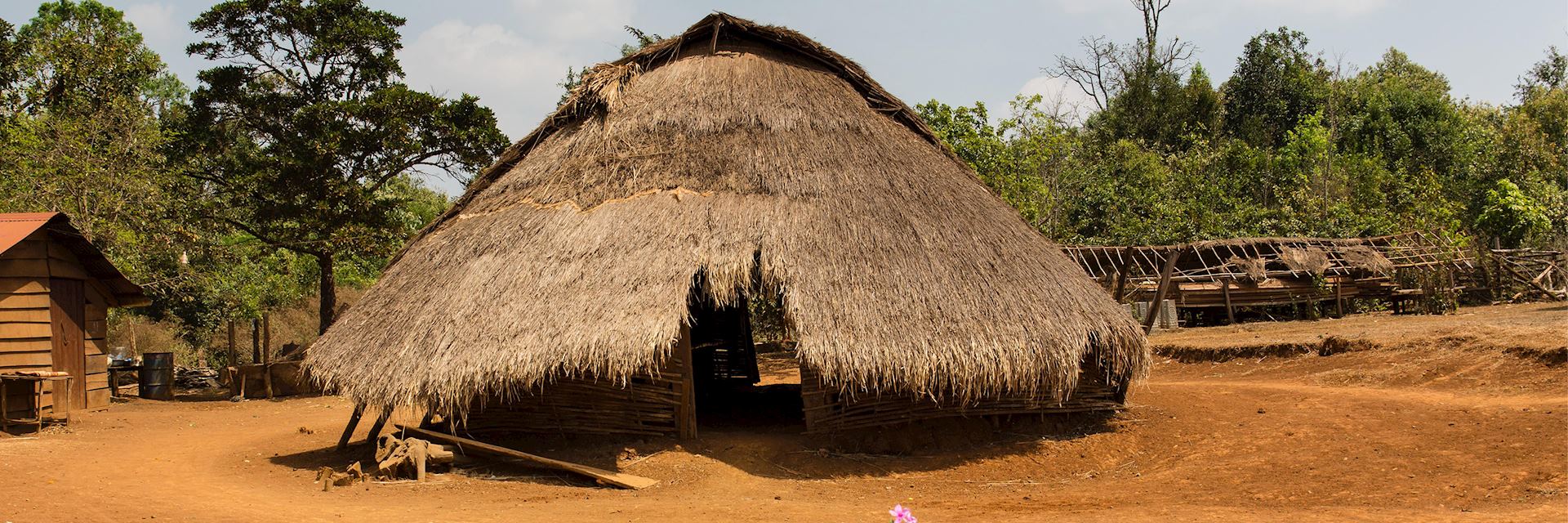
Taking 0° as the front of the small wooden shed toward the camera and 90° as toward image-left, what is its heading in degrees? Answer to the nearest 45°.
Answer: approximately 315°

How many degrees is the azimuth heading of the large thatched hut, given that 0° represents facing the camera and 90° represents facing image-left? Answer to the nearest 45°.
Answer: approximately 0°

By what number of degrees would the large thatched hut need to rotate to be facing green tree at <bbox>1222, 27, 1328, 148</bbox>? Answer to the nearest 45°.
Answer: approximately 135° to its left

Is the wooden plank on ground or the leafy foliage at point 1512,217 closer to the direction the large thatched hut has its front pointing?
the wooden plank on ground

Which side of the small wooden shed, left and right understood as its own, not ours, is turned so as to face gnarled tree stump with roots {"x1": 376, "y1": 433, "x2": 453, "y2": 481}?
front

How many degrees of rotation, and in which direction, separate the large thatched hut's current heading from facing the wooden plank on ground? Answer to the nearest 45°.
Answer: approximately 90° to its right

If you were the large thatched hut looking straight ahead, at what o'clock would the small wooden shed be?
The small wooden shed is roughly at 4 o'clock from the large thatched hut.

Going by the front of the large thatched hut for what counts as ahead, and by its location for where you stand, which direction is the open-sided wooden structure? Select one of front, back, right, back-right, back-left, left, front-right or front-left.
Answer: back-left

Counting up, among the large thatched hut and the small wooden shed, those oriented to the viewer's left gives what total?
0
